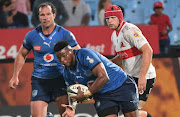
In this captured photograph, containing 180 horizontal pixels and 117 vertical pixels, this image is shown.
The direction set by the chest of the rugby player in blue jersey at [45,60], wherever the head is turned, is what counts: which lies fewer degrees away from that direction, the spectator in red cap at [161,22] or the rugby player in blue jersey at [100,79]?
the rugby player in blue jersey

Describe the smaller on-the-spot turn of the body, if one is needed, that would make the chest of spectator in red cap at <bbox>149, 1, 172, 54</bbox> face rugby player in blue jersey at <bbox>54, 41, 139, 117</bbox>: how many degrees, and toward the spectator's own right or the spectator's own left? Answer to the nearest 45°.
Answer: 0° — they already face them

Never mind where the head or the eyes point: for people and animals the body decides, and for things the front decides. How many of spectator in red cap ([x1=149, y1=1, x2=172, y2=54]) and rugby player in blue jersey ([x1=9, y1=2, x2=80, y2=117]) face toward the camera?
2

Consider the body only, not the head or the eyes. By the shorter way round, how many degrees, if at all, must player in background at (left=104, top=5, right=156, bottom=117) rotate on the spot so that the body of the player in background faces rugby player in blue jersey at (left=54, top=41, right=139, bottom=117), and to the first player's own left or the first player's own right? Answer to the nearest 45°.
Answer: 0° — they already face them

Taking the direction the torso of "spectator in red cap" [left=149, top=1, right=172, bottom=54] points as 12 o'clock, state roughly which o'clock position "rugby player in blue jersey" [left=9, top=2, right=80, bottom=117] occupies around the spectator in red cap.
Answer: The rugby player in blue jersey is roughly at 1 o'clock from the spectator in red cap.

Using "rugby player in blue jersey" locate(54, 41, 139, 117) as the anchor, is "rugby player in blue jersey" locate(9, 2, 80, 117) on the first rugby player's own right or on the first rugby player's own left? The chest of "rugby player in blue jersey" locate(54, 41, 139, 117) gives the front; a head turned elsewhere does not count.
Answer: on the first rugby player's own right

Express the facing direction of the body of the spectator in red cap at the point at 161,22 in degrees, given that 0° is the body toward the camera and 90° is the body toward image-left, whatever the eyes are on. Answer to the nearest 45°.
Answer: approximately 0°

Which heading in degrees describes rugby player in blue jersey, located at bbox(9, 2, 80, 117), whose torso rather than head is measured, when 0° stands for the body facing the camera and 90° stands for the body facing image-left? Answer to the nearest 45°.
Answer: approximately 0°
